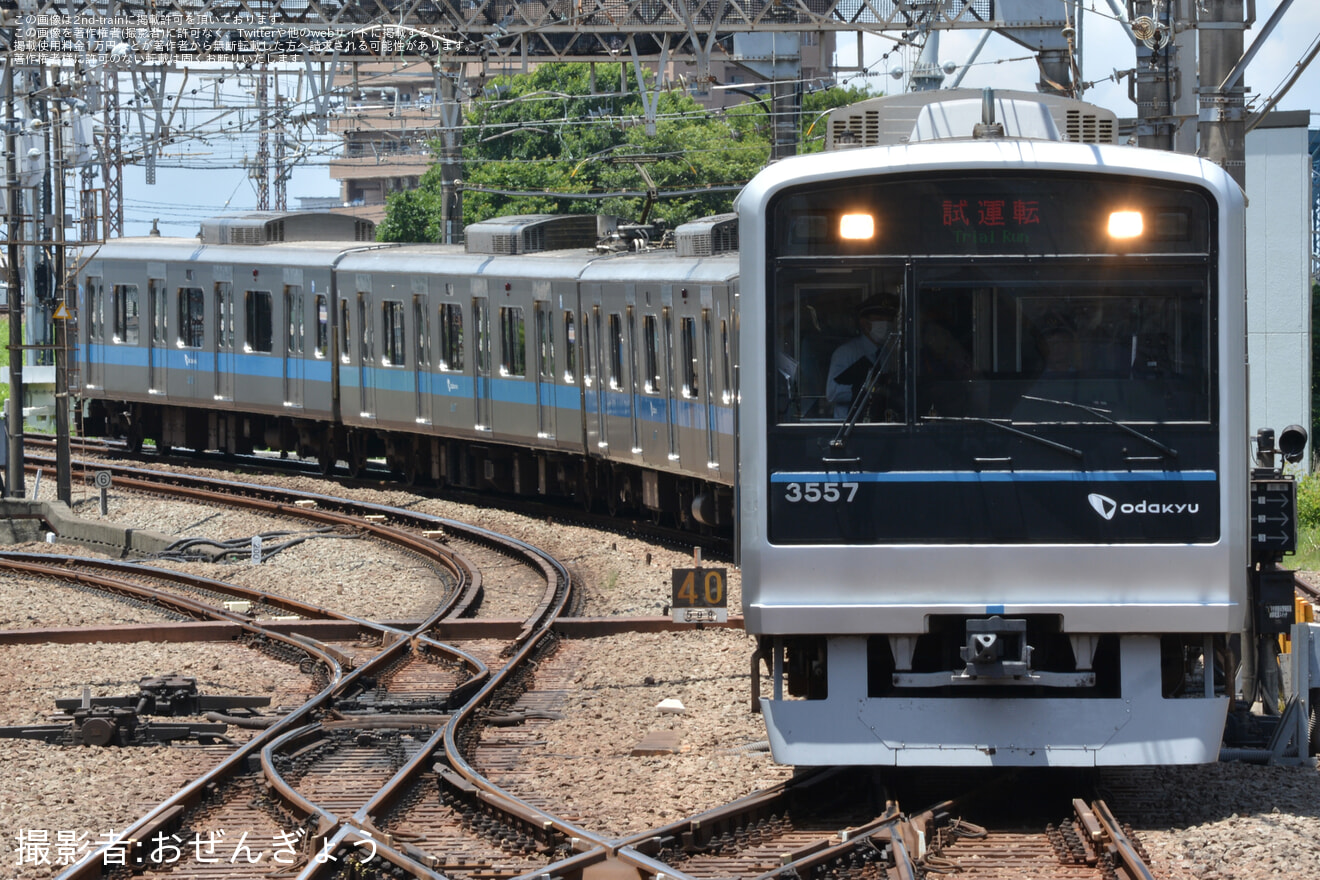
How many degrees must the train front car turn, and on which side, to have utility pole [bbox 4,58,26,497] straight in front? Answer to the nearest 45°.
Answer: approximately 135° to its right

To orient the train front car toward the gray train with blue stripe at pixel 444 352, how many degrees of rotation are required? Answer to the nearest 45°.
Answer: approximately 135° to its right

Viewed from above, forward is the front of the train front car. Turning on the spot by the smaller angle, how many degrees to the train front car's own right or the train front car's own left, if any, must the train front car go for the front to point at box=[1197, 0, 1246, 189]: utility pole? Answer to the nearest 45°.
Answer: approximately 180°

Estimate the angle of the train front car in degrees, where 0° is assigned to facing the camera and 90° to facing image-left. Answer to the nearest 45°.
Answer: approximately 0°

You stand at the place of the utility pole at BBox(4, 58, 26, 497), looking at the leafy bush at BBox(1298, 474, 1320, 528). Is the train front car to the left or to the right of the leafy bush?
right

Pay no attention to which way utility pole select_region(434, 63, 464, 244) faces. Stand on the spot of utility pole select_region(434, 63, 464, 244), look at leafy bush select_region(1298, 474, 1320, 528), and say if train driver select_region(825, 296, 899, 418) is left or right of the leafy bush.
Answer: right

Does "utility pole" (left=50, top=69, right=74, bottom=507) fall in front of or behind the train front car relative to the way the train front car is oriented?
behind

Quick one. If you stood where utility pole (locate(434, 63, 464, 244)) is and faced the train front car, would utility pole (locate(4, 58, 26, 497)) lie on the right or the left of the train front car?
right
